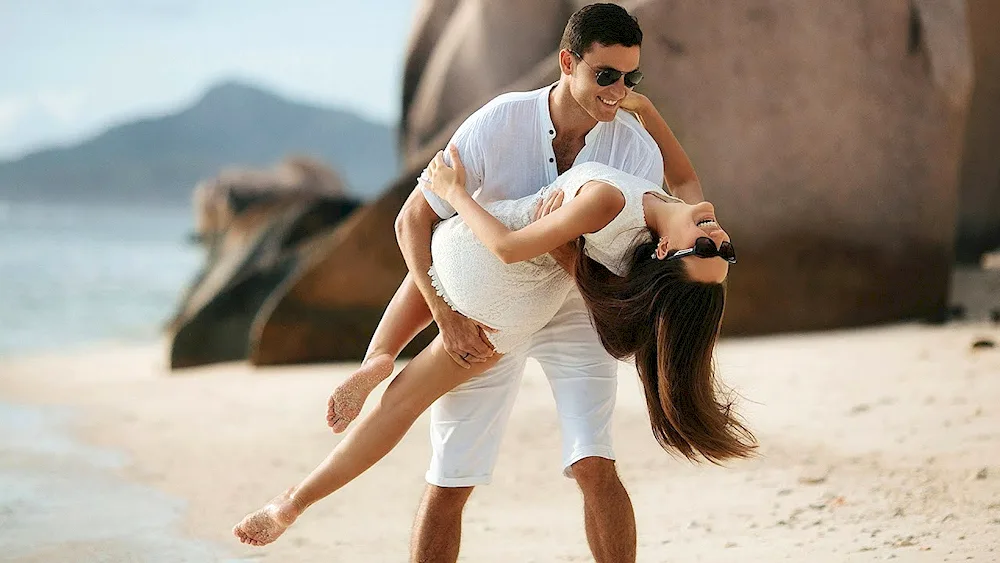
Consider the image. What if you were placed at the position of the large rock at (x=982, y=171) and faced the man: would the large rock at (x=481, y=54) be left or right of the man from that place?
right

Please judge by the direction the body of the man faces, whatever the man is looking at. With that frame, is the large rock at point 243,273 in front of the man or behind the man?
behind

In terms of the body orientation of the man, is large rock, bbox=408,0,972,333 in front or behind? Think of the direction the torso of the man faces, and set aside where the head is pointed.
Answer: behind

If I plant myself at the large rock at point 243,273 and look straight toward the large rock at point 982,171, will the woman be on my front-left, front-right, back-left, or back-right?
front-right

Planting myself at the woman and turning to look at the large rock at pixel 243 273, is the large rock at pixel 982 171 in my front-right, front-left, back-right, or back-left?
front-right

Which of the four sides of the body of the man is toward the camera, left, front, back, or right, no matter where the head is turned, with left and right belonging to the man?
front

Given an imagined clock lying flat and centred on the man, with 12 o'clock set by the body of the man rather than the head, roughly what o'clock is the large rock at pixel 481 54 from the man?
The large rock is roughly at 6 o'clock from the man.

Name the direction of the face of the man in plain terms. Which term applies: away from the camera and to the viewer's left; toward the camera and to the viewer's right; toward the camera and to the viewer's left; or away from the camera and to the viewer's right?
toward the camera and to the viewer's right
